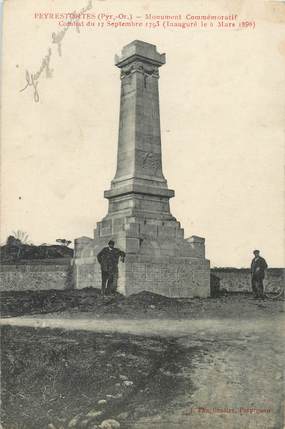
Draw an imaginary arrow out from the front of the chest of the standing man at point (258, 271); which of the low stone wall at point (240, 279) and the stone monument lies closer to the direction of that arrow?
the stone monument

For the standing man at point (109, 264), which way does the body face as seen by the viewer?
toward the camera

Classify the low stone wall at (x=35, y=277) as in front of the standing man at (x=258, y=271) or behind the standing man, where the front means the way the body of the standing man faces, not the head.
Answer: in front

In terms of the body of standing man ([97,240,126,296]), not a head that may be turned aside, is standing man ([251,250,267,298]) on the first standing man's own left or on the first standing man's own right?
on the first standing man's own left

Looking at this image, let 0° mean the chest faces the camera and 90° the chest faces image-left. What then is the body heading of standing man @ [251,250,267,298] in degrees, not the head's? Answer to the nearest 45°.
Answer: approximately 45°

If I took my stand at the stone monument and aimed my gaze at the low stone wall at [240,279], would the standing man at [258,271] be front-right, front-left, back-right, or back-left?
front-right

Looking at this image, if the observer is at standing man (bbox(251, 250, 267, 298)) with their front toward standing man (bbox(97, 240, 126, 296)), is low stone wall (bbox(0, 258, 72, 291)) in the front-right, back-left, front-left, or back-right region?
front-right

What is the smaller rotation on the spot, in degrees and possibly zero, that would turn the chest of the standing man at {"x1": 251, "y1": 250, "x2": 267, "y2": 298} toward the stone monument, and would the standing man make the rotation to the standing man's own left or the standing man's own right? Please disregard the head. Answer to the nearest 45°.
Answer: approximately 45° to the standing man's own right

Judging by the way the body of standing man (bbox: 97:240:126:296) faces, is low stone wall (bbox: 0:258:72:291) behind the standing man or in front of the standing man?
behind

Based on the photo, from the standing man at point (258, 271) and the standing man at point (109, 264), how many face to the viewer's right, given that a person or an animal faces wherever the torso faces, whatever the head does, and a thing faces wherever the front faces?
0
